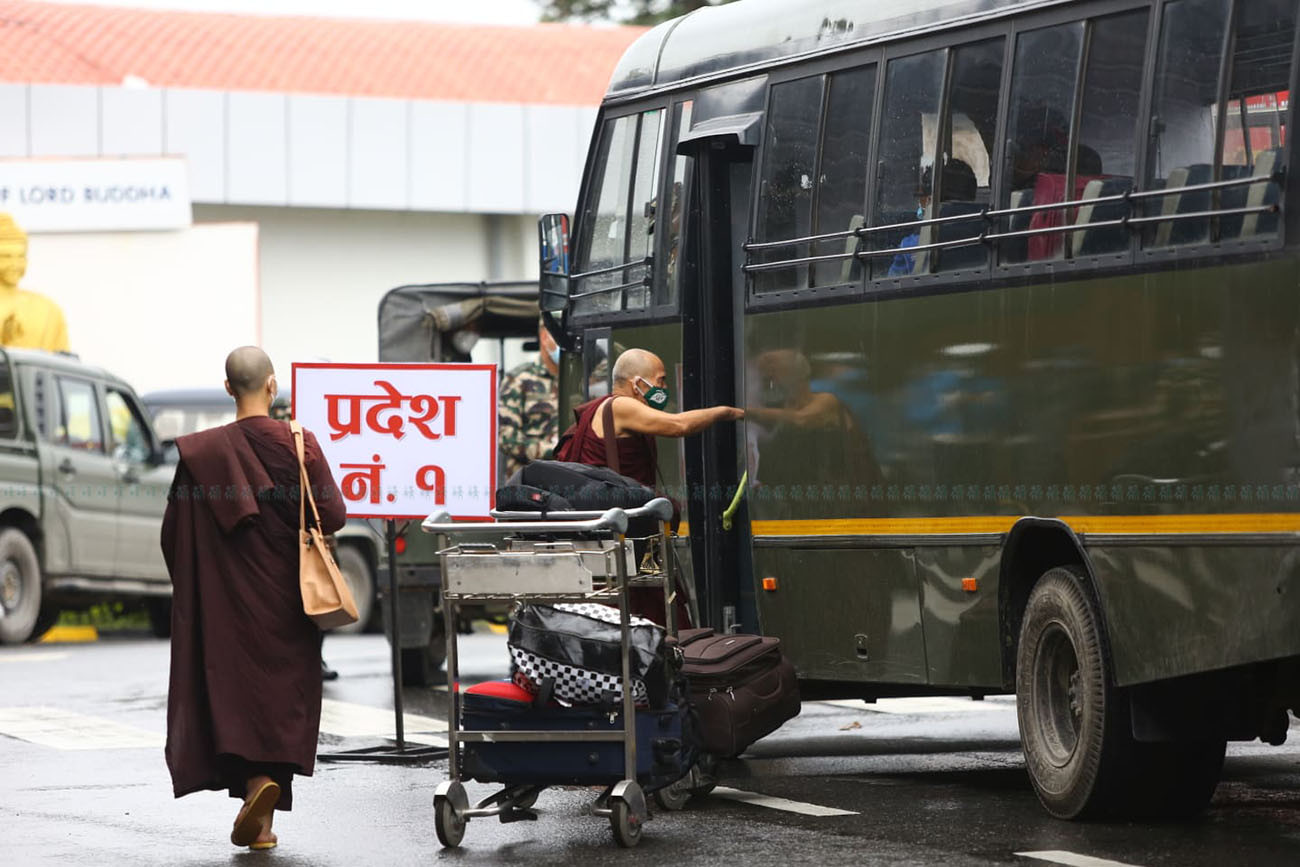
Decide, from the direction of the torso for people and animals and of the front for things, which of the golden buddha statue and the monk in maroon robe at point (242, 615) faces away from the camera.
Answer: the monk in maroon robe

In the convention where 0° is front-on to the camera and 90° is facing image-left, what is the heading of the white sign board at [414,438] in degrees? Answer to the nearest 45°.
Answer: approximately 0°

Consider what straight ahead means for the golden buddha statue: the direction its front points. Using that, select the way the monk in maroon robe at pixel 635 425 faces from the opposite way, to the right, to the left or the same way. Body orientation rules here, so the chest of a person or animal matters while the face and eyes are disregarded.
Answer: to the left

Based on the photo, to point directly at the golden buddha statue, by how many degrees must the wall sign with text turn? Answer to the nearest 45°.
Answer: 0° — it already faces it

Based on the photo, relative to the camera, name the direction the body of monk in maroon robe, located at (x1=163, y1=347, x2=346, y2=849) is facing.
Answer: away from the camera

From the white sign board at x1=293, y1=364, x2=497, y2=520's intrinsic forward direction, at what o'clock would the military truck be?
The military truck is roughly at 6 o'clock from the white sign board.

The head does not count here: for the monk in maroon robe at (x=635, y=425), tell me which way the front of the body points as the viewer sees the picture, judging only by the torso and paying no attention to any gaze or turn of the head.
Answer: to the viewer's right

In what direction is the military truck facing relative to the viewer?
away from the camera

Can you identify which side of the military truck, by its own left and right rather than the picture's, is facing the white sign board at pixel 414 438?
back
